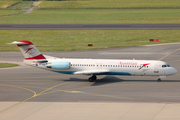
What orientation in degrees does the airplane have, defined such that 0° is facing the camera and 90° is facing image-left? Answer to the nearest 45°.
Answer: approximately 270°
